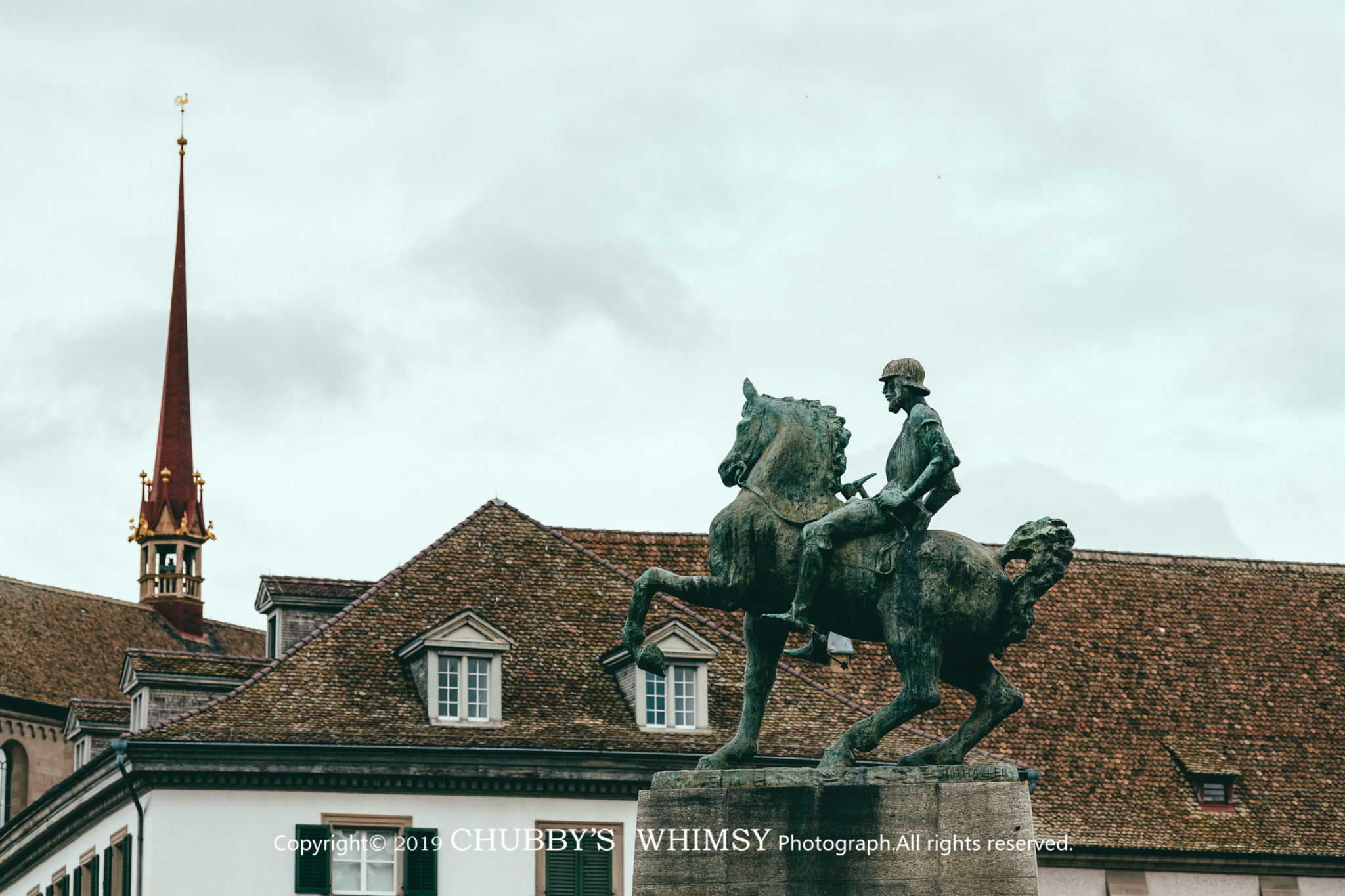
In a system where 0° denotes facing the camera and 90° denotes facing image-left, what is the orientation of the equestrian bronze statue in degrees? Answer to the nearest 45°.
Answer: approximately 90°

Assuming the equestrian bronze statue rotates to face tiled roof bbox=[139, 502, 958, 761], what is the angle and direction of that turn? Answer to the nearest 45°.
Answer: approximately 90° to its right
